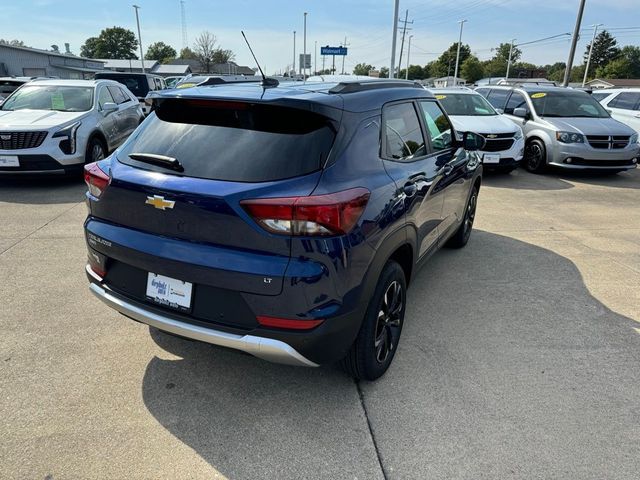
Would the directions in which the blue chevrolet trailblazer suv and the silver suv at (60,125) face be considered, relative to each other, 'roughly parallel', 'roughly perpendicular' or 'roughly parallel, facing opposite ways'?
roughly parallel, facing opposite ways

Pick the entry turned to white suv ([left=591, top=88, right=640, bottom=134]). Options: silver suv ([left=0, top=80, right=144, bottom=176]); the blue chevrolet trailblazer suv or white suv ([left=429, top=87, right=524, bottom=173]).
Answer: the blue chevrolet trailblazer suv

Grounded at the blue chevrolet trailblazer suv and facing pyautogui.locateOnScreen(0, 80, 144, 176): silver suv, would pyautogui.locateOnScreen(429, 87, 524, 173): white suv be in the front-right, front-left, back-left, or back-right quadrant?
front-right

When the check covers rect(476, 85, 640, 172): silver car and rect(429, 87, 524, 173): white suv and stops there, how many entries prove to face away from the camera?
0

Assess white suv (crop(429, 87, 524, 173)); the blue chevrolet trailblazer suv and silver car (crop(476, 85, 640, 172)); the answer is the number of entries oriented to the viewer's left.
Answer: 0

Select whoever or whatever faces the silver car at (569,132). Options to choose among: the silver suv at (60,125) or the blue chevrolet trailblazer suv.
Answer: the blue chevrolet trailblazer suv

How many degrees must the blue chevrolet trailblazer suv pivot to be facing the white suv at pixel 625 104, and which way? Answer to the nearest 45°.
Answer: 0° — it already faces it

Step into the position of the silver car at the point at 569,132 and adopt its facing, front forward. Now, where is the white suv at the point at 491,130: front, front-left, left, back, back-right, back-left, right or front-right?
right

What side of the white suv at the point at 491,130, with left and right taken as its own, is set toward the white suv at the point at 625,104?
left

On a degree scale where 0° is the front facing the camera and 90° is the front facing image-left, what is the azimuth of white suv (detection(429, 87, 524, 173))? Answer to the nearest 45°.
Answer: approximately 315°

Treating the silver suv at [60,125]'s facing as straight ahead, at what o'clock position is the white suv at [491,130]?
the white suv at [491,130] is roughly at 8 o'clock from the silver suv at [60,125].

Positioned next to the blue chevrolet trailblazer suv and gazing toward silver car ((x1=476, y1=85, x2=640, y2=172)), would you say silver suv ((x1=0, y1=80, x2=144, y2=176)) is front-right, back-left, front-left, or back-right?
front-left

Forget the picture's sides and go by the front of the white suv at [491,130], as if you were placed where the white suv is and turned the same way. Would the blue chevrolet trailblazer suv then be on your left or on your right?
on your right

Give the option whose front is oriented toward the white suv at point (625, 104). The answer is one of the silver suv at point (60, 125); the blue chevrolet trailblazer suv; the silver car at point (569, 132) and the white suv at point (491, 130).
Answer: the blue chevrolet trailblazer suv

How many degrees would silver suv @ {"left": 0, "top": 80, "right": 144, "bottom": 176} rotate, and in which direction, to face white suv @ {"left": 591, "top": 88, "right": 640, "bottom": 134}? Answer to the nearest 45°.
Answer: approximately 135° to its left

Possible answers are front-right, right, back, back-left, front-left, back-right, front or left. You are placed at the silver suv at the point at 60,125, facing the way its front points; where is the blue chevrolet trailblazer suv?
front-left

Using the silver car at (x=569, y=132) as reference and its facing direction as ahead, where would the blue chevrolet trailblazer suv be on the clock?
The blue chevrolet trailblazer suv is roughly at 2 o'clock from the silver car.

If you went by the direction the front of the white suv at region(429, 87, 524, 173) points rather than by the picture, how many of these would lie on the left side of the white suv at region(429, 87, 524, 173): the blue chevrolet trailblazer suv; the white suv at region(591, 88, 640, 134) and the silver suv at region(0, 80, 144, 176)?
1

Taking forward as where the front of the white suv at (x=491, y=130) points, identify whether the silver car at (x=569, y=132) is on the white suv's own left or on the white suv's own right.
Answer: on the white suv's own left
